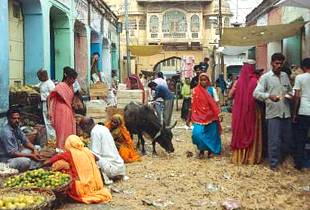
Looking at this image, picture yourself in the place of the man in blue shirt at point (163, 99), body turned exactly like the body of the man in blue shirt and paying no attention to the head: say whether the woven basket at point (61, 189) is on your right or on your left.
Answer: on your left

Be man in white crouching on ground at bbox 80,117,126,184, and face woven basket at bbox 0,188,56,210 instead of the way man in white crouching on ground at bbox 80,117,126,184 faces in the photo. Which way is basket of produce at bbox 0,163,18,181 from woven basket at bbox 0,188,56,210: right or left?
right

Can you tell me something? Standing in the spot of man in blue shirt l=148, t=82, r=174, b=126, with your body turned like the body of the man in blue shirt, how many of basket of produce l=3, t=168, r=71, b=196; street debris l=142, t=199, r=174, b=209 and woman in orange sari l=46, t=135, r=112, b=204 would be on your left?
3

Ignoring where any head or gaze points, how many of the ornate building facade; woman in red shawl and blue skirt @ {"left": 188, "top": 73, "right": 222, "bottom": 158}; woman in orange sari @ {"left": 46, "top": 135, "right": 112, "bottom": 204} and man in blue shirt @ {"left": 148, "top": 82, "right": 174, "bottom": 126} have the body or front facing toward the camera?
2

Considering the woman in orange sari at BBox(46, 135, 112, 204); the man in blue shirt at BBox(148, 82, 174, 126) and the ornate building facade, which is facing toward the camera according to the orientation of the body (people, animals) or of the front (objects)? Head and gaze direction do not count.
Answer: the ornate building facade

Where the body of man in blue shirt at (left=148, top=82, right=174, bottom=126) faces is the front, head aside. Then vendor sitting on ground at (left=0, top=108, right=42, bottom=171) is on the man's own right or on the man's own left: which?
on the man's own left

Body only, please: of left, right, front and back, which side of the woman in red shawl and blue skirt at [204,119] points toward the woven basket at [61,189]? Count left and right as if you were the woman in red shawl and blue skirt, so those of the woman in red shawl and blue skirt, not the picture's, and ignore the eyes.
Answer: front

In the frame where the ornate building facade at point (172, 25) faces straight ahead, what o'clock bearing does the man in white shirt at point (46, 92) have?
The man in white shirt is roughly at 12 o'clock from the ornate building facade.

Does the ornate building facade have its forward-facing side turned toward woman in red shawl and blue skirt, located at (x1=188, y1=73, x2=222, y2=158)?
yes

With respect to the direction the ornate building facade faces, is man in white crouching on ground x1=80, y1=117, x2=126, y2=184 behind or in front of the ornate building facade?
in front

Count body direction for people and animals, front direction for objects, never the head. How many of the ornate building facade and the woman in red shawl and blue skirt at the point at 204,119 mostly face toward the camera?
2

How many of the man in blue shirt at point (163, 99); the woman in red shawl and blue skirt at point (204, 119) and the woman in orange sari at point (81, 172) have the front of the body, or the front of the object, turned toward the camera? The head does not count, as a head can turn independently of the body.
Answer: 1

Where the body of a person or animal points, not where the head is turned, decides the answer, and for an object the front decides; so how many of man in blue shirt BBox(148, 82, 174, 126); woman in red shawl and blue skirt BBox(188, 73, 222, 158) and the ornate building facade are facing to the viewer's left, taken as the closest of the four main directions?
1

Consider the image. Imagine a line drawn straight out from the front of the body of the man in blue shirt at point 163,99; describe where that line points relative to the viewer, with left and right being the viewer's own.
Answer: facing to the left of the viewer
